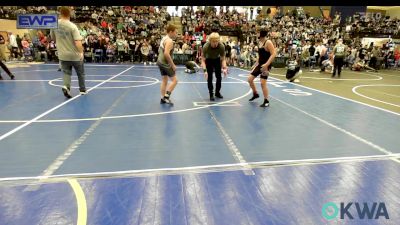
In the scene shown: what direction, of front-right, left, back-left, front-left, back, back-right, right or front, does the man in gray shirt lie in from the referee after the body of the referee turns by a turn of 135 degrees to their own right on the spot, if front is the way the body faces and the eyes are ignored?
front-left

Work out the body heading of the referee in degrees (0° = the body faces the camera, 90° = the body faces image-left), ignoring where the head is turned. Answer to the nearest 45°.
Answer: approximately 0°
